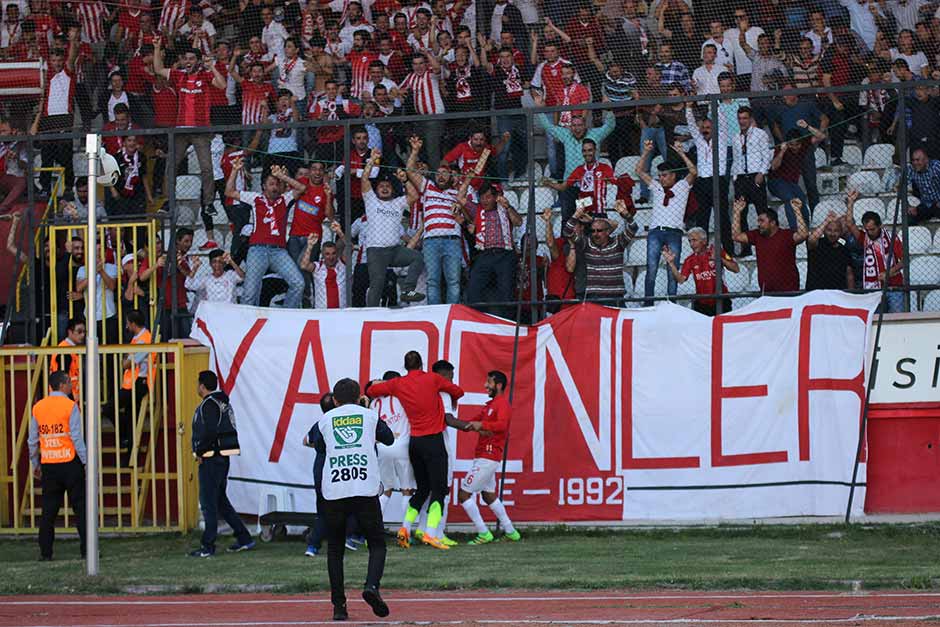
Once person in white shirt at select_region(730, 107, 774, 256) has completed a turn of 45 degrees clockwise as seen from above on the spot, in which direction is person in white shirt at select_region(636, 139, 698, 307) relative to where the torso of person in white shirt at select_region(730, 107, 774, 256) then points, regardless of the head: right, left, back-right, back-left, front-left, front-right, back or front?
front

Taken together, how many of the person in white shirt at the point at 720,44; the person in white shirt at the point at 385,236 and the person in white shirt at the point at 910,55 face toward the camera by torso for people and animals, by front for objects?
3

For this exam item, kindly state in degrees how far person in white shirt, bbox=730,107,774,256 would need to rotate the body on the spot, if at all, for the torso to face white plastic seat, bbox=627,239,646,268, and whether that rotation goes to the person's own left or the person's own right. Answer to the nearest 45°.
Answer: approximately 45° to the person's own right

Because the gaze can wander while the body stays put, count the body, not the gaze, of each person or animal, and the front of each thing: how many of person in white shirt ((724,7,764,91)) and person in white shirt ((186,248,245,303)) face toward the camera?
2

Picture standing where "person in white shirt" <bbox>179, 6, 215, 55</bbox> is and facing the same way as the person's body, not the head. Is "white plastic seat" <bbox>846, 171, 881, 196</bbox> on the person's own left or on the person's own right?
on the person's own left

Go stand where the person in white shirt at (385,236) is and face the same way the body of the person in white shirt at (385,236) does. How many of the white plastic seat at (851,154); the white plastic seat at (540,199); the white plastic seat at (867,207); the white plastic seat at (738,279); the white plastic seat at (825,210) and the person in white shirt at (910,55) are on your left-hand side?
6

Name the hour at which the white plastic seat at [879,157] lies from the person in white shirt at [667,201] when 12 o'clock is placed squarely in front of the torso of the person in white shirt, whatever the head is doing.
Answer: The white plastic seat is roughly at 9 o'clock from the person in white shirt.

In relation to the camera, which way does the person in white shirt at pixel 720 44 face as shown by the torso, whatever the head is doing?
toward the camera

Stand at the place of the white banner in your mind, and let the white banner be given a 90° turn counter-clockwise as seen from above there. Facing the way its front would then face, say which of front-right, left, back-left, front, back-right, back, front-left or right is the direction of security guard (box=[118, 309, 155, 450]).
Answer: back

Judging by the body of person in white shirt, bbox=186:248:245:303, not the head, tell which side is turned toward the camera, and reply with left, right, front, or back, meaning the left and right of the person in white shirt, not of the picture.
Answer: front

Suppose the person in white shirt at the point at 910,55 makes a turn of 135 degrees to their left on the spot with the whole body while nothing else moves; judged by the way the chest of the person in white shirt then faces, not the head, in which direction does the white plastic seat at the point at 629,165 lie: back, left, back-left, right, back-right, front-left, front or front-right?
back

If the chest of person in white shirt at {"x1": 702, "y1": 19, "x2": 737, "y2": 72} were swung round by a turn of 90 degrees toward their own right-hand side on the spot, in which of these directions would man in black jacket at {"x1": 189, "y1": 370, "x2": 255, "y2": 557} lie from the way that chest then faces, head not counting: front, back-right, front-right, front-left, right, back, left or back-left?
front-left
